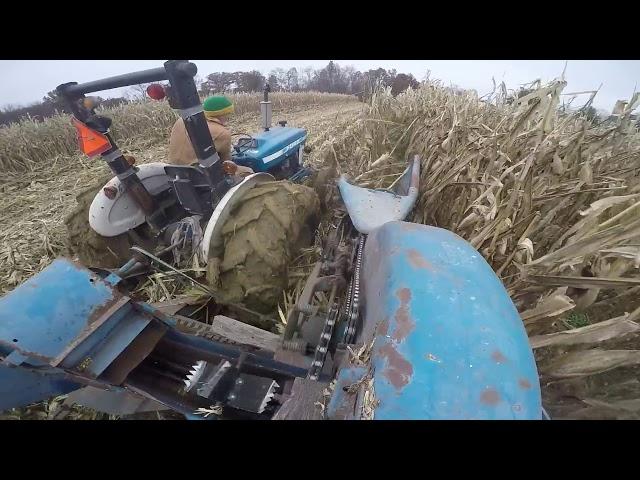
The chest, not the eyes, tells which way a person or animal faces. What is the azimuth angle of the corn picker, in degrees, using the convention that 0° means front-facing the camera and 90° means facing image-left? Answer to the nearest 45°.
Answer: approximately 225°
